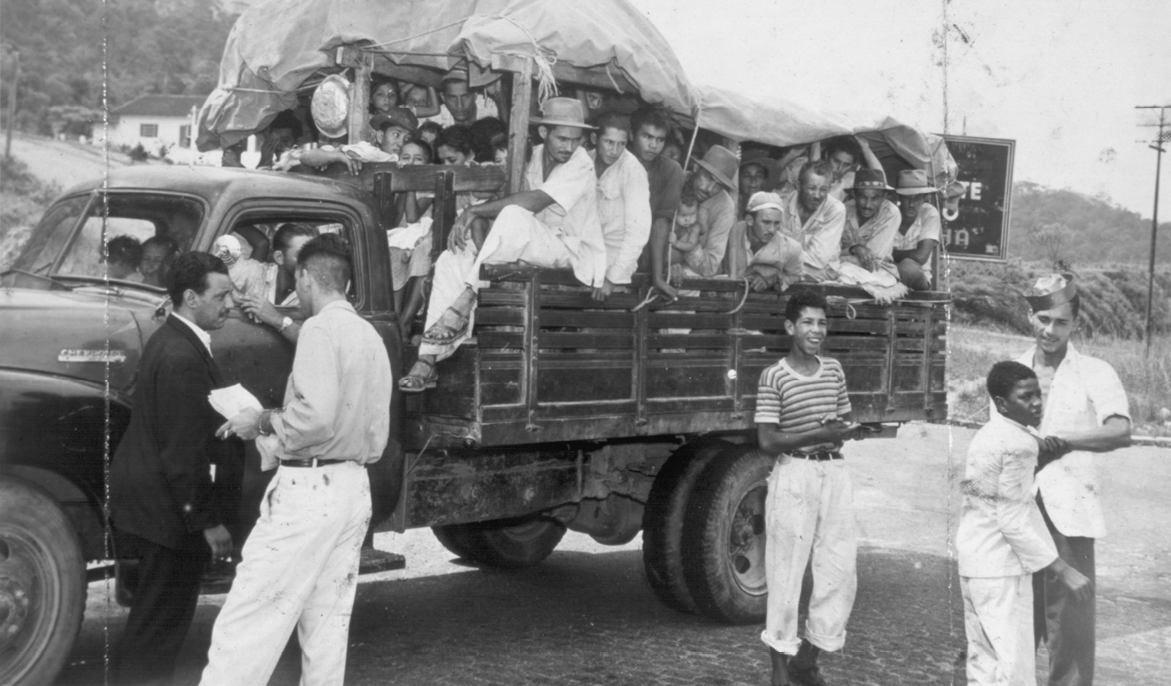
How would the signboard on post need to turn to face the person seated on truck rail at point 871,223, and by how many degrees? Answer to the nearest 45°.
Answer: approximately 45° to its right

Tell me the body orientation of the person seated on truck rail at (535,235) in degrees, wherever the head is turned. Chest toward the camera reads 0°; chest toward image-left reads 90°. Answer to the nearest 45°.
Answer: approximately 45°

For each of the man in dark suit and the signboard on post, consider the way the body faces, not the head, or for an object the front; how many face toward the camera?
1

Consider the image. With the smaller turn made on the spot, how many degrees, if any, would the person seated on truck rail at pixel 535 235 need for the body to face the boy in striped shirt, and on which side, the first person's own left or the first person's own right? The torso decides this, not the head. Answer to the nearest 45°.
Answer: approximately 135° to the first person's own left

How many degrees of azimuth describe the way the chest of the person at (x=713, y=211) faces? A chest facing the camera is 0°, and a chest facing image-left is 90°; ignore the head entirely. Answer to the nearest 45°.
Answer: approximately 45°
